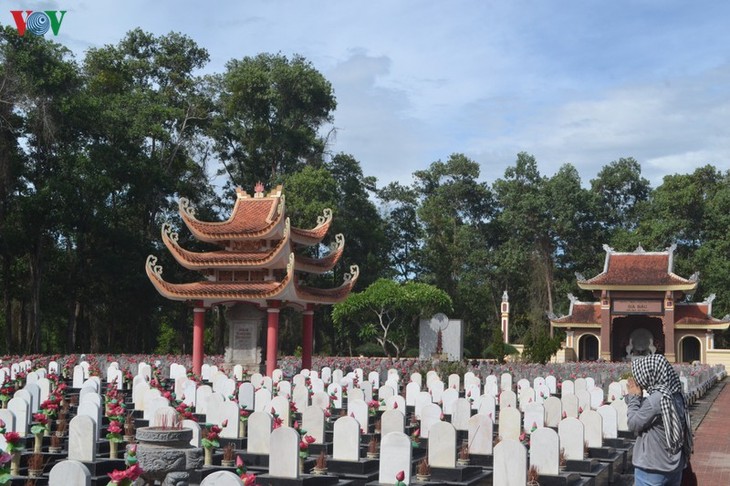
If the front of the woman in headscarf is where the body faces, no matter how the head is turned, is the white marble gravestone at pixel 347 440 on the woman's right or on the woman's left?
on the woman's right

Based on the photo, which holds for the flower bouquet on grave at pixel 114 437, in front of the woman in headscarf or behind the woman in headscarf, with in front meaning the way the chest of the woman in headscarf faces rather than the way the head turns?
in front

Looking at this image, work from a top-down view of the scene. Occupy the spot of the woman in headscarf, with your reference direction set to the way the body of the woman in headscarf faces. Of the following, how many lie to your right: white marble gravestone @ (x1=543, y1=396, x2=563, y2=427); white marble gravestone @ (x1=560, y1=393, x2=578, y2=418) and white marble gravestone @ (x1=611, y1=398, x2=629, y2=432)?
3

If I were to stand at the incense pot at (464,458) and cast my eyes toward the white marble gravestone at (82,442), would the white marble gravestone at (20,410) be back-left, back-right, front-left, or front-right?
front-right

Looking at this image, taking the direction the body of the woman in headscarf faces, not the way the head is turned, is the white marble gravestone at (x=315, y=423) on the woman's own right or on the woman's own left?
on the woman's own right

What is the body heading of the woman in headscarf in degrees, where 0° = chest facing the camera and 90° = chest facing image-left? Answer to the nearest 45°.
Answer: approximately 90°

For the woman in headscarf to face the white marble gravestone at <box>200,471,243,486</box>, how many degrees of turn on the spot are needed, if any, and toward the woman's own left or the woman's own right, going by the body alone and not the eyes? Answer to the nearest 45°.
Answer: approximately 45° to the woman's own left

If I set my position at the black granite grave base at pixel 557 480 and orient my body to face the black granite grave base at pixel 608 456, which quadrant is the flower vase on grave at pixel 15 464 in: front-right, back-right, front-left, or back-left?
back-left
